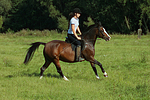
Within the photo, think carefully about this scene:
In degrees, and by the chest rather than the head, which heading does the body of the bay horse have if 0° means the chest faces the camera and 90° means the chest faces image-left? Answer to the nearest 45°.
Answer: approximately 270°
